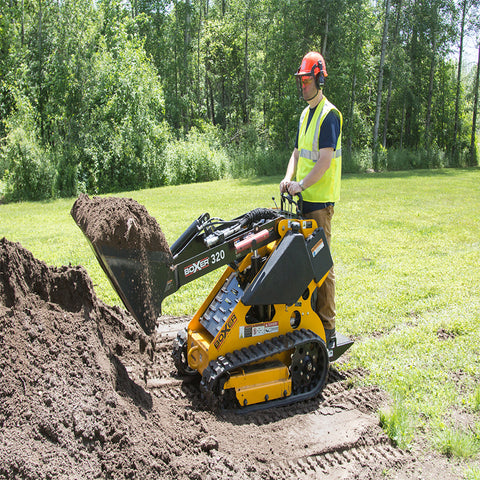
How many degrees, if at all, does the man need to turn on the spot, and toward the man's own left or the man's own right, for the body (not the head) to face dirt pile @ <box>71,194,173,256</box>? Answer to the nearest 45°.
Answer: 0° — they already face it

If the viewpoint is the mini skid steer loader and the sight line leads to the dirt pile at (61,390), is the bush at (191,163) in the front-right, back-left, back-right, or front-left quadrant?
back-right

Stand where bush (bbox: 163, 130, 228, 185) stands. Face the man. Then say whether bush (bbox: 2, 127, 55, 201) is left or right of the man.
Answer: right

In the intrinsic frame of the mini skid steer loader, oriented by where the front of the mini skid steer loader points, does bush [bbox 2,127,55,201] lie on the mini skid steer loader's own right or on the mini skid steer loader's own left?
on the mini skid steer loader's own right

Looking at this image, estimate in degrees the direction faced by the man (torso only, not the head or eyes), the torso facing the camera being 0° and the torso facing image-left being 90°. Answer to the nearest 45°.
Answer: approximately 45°

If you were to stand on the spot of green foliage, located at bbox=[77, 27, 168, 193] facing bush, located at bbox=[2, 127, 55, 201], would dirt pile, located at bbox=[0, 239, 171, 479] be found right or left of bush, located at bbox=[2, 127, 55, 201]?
left
